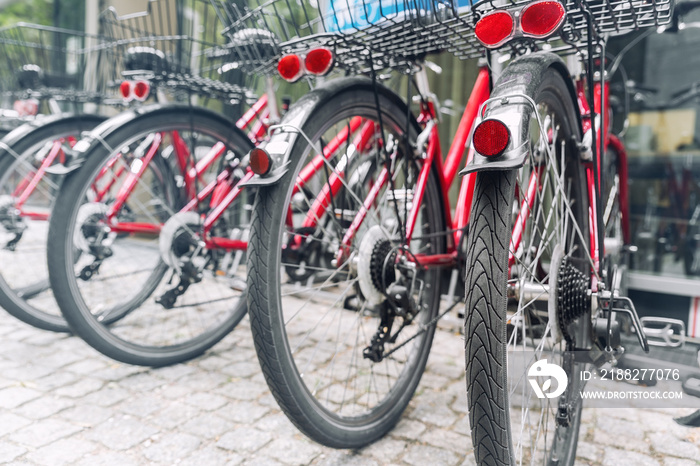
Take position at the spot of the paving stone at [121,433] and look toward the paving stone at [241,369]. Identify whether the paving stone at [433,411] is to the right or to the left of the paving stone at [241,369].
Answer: right

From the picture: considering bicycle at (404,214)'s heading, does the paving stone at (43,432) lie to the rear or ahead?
to the rear

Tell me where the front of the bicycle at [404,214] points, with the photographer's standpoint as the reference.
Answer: facing away from the viewer and to the right of the viewer

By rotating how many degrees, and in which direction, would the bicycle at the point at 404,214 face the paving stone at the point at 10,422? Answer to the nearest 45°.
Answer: approximately 135° to its left

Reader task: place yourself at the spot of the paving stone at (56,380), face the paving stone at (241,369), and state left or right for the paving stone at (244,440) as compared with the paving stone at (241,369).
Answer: right
